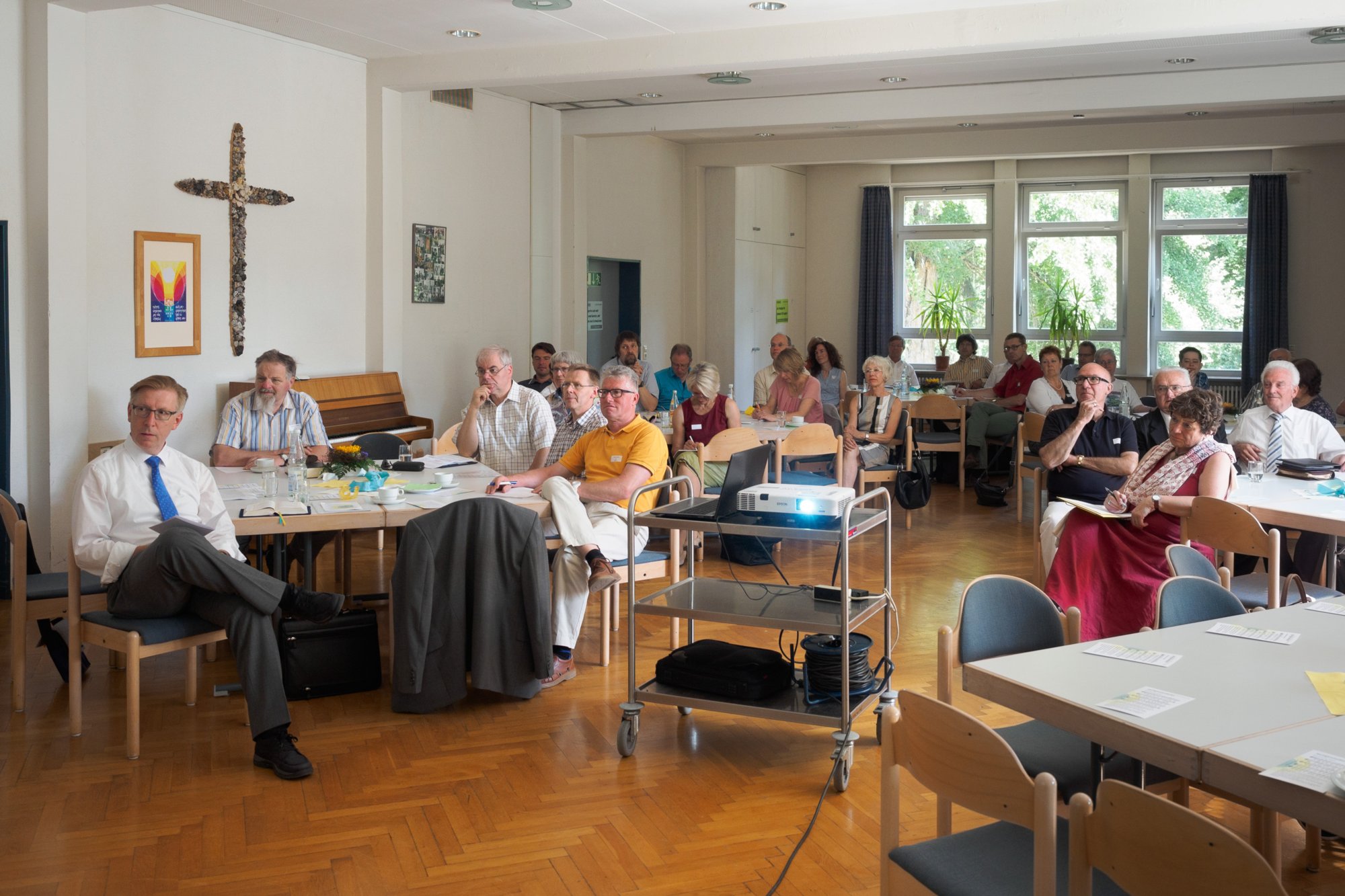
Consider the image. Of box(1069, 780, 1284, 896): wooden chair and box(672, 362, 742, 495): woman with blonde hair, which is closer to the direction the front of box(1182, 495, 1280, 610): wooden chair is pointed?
the woman with blonde hair

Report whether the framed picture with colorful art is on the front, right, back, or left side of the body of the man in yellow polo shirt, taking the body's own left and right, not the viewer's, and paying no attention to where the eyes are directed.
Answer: right

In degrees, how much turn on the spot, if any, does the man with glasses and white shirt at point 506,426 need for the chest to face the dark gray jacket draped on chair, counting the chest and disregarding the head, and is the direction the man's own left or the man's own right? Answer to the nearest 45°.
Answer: approximately 45° to the man's own left

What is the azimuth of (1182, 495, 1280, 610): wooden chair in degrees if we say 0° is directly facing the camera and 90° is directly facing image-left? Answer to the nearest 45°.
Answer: approximately 225°

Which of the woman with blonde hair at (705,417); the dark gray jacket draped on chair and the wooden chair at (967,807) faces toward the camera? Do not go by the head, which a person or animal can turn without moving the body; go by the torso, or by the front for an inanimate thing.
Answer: the woman with blonde hair

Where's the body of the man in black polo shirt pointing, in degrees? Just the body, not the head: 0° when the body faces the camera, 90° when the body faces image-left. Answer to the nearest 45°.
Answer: approximately 45°

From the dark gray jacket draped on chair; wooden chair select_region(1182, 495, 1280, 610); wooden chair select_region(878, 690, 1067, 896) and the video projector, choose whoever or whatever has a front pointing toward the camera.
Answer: the video projector

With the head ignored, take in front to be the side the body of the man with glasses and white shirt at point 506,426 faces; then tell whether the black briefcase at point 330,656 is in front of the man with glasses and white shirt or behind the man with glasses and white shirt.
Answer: in front

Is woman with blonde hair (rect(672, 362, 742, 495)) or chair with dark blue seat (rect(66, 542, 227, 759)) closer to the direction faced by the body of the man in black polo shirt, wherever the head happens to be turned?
the chair with dark blue seat

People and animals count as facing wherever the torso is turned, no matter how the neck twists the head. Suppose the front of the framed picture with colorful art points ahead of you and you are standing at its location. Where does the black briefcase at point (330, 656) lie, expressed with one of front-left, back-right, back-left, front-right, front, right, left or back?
front-right

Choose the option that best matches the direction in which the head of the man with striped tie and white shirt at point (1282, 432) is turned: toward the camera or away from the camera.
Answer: toward the camera

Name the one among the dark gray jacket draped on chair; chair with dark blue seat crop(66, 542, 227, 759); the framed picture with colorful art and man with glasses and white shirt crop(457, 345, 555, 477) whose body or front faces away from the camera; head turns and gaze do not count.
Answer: the dark gray jacket draped on chair

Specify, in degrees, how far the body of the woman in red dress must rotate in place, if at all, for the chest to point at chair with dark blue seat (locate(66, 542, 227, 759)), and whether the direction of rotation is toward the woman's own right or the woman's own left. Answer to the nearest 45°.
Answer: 0° — they already face it

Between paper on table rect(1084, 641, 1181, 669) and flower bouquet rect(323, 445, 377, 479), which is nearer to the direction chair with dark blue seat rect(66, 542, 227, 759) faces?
the paper on table

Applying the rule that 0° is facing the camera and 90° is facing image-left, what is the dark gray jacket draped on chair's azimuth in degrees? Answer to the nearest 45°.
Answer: approximately 180°
